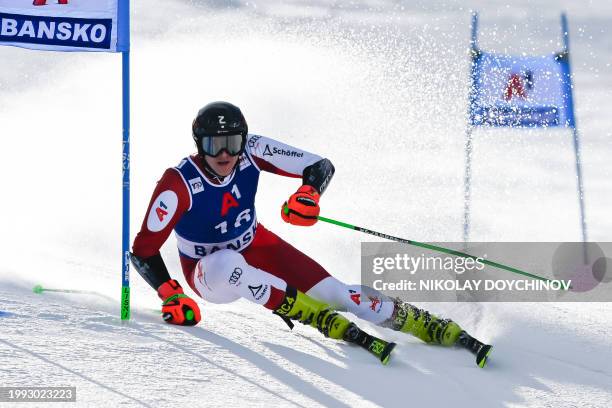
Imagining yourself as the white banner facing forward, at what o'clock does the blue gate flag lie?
The blue gate flag is roughly at 8 o'clock from the white banner.

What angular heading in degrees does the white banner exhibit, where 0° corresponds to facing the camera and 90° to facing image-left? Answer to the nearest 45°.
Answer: approximately 0°
